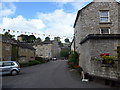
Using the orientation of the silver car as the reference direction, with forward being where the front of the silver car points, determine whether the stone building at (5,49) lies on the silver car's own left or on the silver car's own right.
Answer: on the silver car's own right
